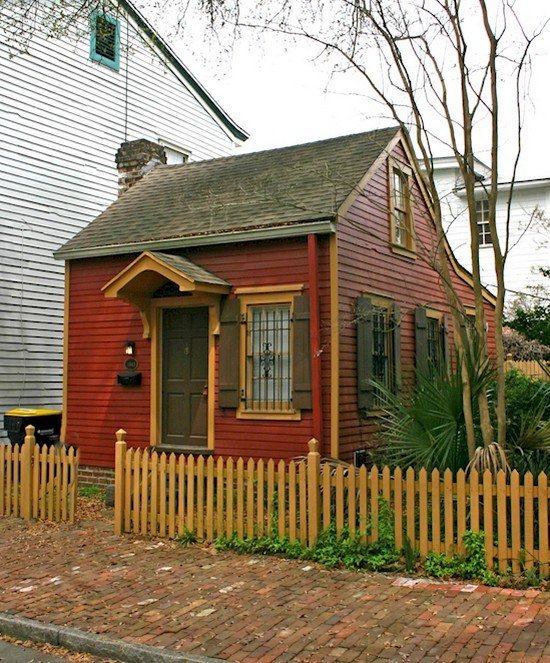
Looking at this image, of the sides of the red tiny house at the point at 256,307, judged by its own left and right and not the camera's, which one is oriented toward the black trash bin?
right

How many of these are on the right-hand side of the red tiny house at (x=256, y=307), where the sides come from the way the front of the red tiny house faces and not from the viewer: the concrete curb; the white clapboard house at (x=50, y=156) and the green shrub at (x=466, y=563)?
1

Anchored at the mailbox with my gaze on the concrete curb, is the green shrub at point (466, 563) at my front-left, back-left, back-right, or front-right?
front-left

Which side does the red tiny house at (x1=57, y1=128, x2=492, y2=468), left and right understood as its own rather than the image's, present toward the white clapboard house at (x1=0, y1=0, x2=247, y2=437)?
right

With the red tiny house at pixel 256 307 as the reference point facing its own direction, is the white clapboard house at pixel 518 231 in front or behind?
behind

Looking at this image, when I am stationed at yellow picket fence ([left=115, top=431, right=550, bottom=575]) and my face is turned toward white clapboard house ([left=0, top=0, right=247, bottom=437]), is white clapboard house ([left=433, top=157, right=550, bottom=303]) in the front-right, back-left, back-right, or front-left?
front-right

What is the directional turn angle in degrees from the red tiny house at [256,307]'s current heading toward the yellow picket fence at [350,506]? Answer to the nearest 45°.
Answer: approximately 45° to its left

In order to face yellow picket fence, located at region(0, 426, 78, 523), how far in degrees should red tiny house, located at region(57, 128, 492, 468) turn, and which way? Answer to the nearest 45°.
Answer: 0° — it already faces it

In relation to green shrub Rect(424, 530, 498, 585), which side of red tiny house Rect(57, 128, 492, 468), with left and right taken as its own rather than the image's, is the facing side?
left

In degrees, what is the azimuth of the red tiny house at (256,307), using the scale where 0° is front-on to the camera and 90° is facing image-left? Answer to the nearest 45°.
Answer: approximately 45°

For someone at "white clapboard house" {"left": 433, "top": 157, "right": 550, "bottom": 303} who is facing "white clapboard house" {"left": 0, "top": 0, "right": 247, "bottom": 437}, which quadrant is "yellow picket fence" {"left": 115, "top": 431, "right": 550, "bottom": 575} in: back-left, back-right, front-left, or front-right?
front-left

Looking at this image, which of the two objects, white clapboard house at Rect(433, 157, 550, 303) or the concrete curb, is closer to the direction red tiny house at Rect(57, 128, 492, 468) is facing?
the concrete curb

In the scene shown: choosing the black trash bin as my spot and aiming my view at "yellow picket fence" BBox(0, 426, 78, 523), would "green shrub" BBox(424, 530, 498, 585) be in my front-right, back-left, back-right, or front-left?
front-left
